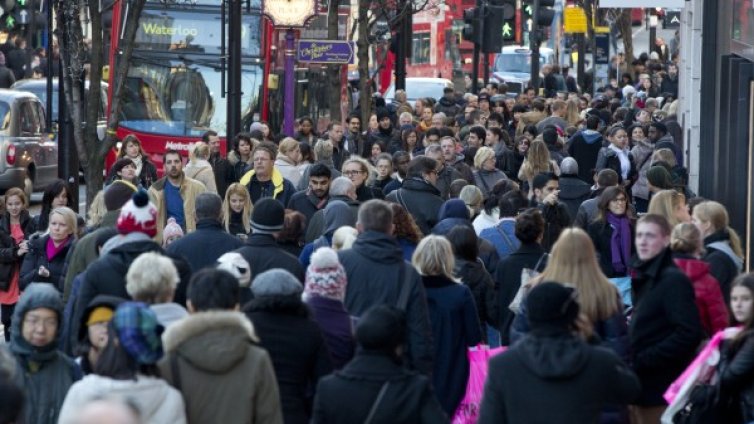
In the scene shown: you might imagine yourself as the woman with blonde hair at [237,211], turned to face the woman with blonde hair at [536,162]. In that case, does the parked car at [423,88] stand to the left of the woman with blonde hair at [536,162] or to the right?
left

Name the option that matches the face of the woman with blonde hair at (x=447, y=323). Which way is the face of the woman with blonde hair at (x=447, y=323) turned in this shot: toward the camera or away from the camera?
away from the camera

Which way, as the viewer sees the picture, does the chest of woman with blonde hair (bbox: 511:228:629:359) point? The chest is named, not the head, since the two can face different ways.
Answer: away from the camera

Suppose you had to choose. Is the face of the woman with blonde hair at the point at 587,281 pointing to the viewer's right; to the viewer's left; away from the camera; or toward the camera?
away from the camera

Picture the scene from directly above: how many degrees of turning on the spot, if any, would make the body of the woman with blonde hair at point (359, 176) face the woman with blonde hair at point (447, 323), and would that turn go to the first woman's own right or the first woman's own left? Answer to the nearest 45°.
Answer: approximately 45° to the first woman's own left
